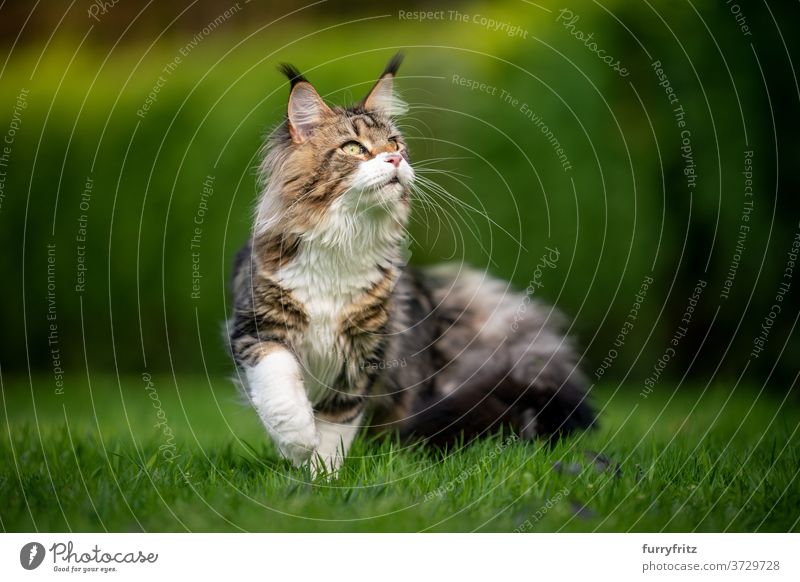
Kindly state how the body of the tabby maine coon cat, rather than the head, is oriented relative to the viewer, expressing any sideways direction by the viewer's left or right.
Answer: facing the viewer and to the left of the viewer
